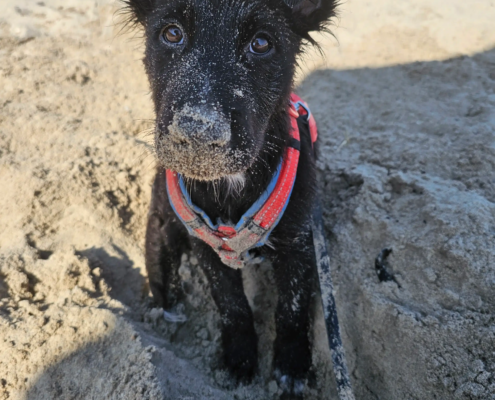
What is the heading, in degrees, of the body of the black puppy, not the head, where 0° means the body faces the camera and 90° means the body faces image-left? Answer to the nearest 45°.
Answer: approximately 0°
